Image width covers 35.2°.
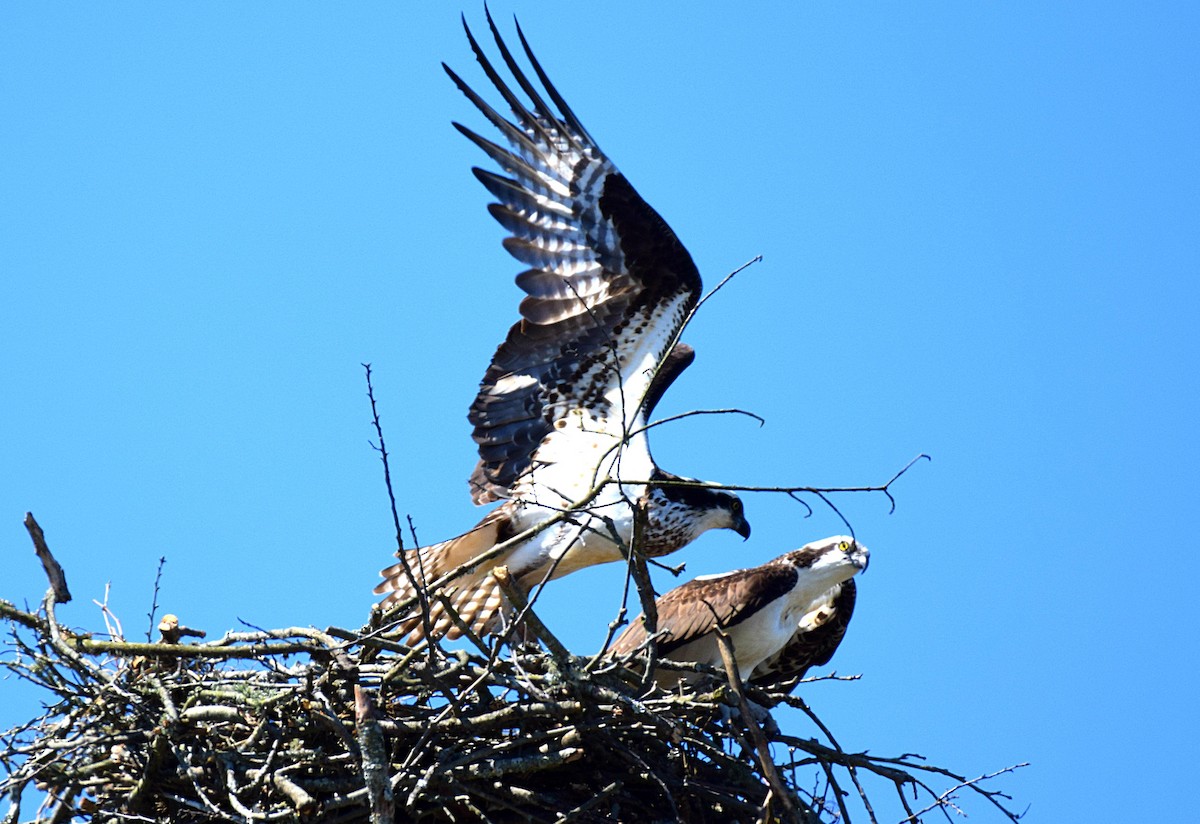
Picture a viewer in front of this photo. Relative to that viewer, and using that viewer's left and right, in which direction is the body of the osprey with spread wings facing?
facing to the right of the viewer
